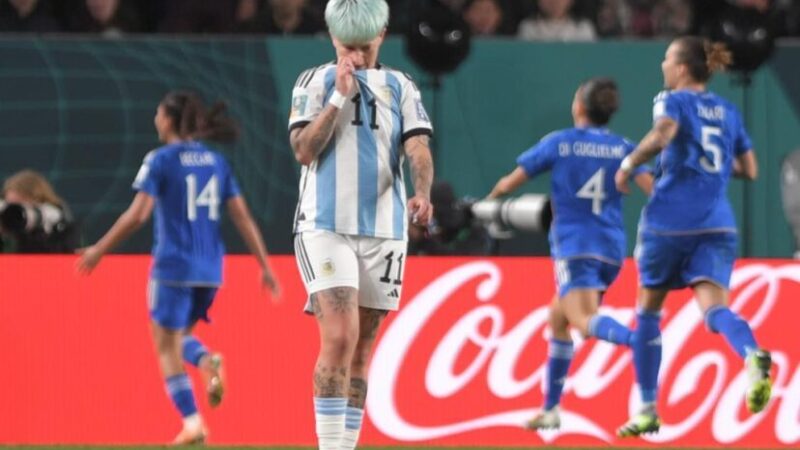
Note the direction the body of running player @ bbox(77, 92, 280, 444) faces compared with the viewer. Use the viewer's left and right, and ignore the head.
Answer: facing away from the viewer and to the left of the viewer

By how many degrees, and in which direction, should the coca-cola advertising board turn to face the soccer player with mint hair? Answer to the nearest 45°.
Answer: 0° — it already faces them

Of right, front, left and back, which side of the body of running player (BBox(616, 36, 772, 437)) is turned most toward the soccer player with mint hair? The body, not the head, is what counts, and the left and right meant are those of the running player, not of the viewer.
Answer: left

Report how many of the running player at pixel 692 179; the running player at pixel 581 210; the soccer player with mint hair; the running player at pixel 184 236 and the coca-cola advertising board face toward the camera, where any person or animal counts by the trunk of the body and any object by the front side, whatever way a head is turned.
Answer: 2

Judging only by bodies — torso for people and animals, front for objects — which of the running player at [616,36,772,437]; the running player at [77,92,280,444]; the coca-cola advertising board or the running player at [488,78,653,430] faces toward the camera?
the coca-cola advertising board

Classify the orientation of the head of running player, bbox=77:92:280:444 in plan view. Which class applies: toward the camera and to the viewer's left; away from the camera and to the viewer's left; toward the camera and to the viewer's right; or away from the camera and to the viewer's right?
away from the camera and to the viewer's left

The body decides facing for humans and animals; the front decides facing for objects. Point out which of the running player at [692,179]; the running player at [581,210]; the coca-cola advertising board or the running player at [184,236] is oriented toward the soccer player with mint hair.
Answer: the coca-cola advertising board

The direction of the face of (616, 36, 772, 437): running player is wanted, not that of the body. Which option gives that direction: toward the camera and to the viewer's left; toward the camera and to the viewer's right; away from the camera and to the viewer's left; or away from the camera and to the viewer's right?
away from the camera and to the viewer's left
